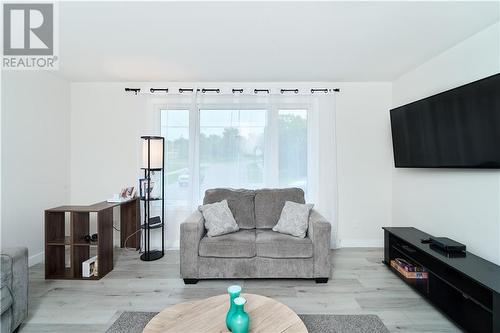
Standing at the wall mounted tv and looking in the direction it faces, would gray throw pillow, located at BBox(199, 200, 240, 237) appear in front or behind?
in front

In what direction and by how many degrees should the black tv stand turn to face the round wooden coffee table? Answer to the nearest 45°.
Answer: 0° — it already faces it

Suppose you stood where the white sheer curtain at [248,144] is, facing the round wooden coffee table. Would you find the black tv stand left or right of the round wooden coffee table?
left

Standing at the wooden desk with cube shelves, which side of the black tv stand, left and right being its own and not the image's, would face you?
front

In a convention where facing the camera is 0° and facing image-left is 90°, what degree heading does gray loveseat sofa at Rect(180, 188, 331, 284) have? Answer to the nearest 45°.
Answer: approximately 0°

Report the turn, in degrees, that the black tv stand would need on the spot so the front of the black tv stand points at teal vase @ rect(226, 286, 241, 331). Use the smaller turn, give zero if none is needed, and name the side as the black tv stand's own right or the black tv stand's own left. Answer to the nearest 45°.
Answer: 0° — it already faces it

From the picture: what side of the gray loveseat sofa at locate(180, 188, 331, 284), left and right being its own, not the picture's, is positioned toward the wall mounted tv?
left

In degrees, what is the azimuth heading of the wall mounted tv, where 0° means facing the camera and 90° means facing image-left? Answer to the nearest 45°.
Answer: approximately 45°

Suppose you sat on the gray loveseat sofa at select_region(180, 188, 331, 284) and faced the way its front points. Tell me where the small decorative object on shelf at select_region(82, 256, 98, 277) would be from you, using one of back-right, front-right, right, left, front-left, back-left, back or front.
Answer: right

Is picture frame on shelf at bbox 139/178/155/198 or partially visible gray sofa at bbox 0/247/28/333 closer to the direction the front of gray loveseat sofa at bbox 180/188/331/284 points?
the partially visible gray sofa
